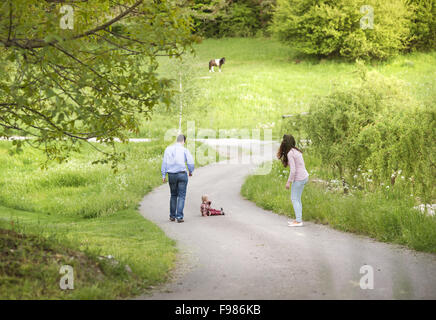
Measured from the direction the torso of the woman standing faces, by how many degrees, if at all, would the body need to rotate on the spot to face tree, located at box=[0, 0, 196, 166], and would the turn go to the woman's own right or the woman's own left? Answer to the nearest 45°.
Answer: approximately 45° to the woman's own left

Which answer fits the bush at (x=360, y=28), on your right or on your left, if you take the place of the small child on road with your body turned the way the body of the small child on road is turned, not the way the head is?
on your left

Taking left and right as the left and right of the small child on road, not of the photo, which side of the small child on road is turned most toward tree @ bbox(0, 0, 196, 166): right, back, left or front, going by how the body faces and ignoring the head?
right

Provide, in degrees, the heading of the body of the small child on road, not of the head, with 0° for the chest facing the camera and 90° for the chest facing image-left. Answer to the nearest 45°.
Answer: approximately 270°

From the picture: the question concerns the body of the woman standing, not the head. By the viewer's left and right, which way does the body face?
facing to the left of the viewer

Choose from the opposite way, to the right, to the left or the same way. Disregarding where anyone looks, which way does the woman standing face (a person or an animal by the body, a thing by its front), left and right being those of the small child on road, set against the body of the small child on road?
the opposite way

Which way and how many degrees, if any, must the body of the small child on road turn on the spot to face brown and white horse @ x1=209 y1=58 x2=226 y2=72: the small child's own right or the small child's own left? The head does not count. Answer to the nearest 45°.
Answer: approximately 90° to the small child's own left

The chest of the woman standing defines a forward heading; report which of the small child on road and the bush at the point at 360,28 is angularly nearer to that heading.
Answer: the small child on road
